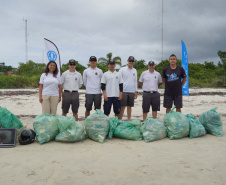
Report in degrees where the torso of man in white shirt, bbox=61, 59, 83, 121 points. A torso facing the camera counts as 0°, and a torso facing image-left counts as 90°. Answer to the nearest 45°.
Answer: approximately 0°

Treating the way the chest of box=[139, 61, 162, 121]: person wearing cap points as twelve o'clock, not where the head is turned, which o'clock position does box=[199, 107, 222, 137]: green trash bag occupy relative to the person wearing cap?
The green trash bag is roughly at 10 o'clock from the person wearing cap.

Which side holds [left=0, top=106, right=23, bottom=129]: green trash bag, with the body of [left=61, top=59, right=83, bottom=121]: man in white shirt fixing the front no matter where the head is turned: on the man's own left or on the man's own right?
on the man's own right

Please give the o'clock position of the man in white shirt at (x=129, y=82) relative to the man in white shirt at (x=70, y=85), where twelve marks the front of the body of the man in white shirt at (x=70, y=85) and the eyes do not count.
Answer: the man in white shirt at (x=129, y=82) is roughly at 9 o'clock from the man in white shirt at (x=70, y=85).

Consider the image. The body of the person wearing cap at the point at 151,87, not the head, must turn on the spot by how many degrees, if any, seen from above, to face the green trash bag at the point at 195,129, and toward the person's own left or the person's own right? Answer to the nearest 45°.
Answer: approximately 45° to the person's own left

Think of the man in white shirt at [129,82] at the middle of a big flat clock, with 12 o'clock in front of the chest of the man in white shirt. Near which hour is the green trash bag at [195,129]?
The green trash bag is roughly at 10 o'clock from the man in white shirt.
